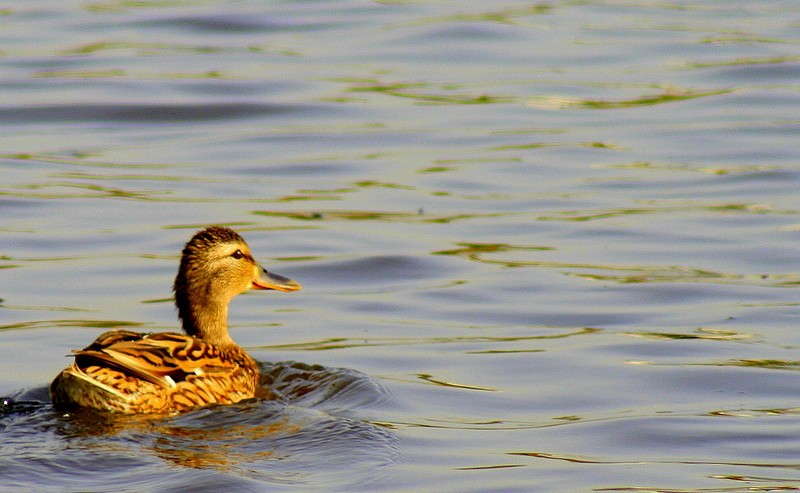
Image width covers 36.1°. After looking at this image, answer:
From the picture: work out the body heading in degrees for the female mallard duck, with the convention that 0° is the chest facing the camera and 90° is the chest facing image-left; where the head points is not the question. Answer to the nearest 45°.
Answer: approximately 270°
